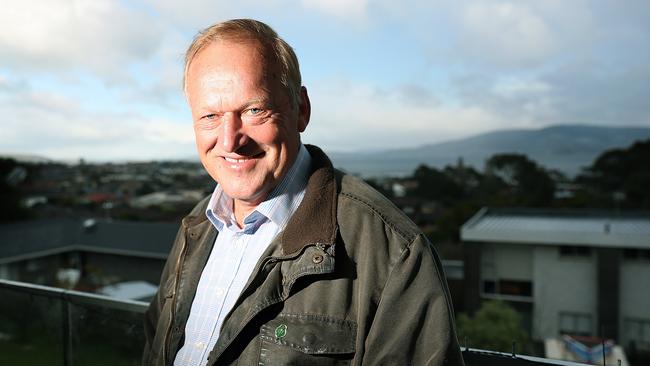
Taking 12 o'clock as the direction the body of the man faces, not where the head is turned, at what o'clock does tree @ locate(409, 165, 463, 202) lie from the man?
The tree is roughly at 5 o'clock from the man.

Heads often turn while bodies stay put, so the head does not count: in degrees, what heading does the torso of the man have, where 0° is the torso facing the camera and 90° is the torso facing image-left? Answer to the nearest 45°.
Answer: approximately 45°

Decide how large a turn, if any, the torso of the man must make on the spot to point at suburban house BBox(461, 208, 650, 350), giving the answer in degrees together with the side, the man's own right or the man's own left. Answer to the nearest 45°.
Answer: approximately 180°

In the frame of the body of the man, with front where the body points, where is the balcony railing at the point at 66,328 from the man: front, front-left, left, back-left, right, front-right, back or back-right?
right

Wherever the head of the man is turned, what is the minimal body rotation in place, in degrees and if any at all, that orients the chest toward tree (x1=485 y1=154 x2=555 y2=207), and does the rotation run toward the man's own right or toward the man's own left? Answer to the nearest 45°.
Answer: approximately 180°

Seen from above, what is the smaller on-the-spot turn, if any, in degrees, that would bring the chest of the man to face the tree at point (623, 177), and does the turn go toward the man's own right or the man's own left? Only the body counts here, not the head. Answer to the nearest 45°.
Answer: approximately 180°

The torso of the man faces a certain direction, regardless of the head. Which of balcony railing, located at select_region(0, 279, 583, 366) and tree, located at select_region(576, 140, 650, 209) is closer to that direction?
the balcony railing

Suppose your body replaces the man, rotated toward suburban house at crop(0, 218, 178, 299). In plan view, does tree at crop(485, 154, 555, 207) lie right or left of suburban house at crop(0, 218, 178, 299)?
right
